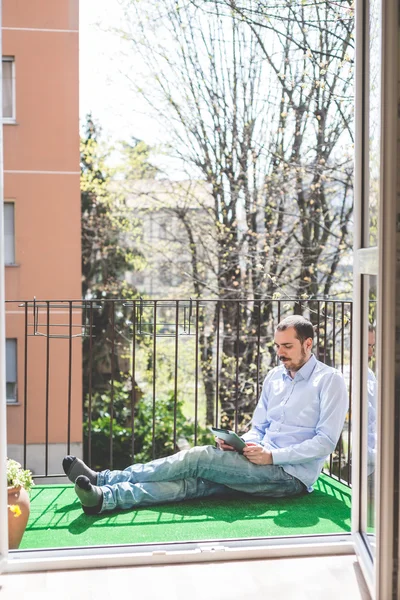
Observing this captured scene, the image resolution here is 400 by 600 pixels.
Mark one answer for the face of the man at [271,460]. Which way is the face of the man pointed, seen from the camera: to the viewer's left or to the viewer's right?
to the viewer's left

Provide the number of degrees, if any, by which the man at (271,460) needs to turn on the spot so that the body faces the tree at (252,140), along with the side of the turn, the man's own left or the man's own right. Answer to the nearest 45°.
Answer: approximately 135° to the man's own right

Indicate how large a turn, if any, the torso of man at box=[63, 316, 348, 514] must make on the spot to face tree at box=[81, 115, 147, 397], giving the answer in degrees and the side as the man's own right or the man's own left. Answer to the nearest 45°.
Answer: approximately 135° to the man's own right

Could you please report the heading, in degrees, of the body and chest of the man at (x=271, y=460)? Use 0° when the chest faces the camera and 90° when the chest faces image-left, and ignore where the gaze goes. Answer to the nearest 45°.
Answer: approximately 45°

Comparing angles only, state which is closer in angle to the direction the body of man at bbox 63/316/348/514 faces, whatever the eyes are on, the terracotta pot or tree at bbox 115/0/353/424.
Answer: the terracotta pot
